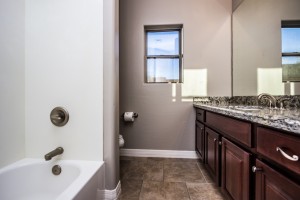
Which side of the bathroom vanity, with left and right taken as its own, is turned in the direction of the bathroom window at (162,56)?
right

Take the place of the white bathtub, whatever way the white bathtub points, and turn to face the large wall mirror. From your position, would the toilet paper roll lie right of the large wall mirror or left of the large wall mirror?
left

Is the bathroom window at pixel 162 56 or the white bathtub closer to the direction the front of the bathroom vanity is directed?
the white bathtub

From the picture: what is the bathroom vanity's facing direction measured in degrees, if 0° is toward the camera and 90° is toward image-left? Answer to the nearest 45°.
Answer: approximately 45°

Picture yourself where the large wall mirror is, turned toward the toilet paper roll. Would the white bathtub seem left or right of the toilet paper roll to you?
left
